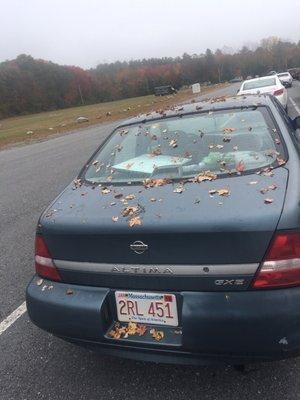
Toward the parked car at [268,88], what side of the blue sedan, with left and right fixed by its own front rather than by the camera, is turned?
front

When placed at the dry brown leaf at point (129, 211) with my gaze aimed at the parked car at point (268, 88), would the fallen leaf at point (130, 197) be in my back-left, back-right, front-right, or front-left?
front-left

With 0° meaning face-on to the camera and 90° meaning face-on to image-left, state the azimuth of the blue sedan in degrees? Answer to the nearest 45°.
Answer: approximately 180°

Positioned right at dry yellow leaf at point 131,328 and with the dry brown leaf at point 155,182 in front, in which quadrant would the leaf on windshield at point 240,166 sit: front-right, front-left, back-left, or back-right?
front-right
